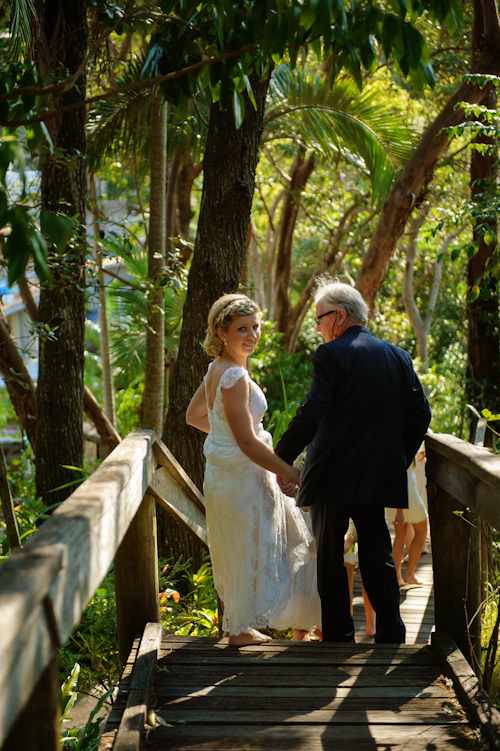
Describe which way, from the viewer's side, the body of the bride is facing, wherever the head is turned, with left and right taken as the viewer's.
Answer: facing away from the viewer and to the right of the viewer

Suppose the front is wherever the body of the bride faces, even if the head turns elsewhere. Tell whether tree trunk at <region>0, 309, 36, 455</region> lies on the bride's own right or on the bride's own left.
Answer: on the bride's own left

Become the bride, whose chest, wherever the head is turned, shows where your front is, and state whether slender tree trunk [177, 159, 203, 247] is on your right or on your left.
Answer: on your left

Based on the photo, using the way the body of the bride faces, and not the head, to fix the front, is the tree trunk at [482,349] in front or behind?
in front

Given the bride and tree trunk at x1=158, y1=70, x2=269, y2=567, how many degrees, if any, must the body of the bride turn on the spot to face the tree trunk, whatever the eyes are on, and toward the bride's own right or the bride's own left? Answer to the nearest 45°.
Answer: approximately 45° to the bride's own left

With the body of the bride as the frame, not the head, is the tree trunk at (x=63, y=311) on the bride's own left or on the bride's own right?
on the bride's own left
